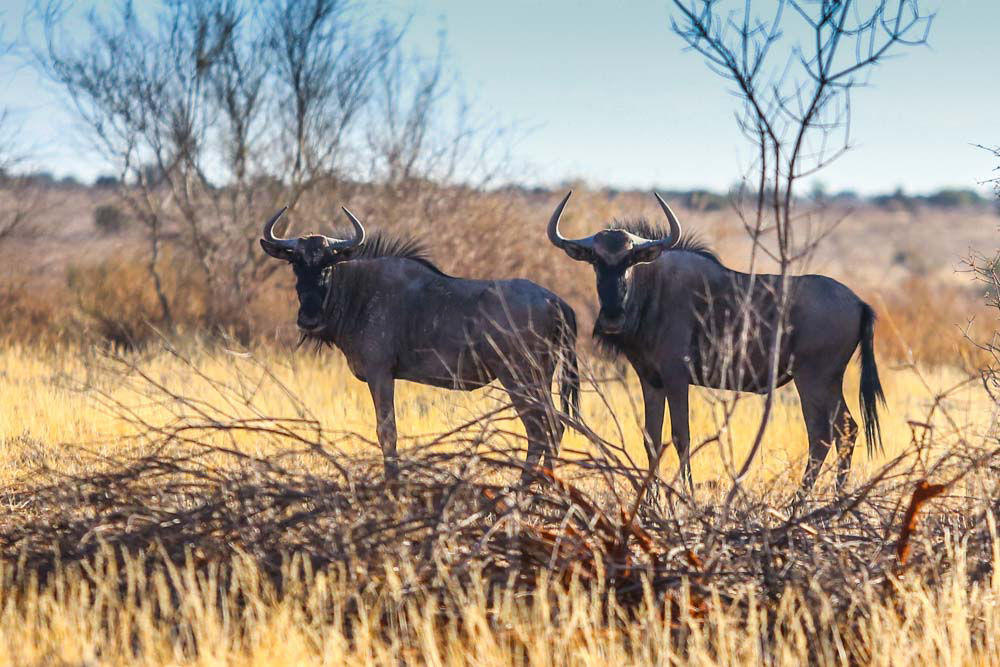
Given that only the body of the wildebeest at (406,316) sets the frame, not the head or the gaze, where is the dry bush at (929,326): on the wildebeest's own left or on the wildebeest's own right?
on the wildebeest's own right

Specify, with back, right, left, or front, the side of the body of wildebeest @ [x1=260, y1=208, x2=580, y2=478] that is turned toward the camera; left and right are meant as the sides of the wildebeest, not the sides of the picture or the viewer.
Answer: left

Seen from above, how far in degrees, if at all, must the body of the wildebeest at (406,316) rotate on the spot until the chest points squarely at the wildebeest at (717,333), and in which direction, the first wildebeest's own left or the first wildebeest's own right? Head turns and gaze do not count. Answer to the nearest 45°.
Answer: approximately 180°
